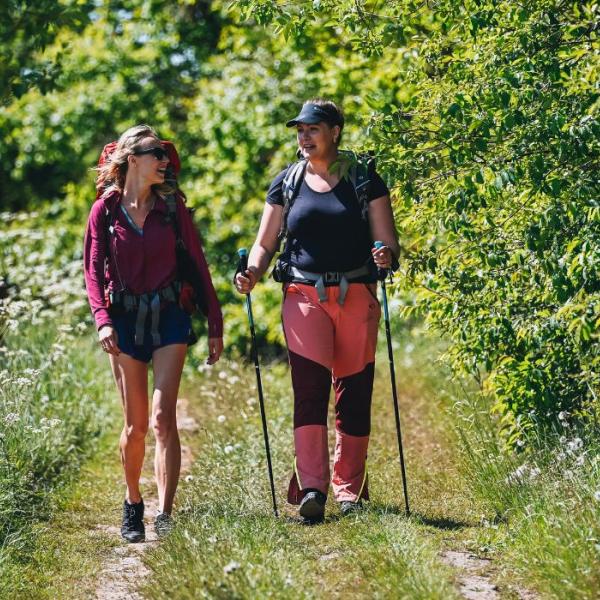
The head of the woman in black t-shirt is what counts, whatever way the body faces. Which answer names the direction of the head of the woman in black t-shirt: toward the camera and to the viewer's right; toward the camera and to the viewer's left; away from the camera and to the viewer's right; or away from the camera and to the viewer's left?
toward the camera and to the viewer's left

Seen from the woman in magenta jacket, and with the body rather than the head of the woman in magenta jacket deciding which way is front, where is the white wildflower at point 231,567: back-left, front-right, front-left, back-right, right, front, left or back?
front

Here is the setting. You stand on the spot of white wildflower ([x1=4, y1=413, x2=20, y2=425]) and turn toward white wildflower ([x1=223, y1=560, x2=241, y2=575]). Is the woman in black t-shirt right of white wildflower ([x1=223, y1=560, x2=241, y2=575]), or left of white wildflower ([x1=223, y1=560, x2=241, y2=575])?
left

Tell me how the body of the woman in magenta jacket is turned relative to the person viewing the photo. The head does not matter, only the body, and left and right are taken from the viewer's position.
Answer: facing the viewer

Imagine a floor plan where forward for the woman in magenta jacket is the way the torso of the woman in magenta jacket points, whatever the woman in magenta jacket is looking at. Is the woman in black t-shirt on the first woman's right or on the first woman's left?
on the first woman's left

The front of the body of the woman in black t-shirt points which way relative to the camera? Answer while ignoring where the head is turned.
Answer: toward the camera

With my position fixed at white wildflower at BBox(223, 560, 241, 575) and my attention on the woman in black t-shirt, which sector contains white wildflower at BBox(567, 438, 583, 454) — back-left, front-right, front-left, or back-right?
front-right

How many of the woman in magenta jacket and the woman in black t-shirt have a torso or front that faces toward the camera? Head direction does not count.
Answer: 2

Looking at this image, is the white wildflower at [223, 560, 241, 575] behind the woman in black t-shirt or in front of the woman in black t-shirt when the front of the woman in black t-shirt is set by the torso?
in front

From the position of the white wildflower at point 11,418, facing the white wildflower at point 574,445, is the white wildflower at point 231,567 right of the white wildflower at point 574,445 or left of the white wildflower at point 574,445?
right

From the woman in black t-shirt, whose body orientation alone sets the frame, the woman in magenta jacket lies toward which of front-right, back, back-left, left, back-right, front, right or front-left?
right

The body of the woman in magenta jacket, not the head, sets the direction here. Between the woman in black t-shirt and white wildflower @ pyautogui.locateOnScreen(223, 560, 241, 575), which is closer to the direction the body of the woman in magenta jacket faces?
the white wildflower

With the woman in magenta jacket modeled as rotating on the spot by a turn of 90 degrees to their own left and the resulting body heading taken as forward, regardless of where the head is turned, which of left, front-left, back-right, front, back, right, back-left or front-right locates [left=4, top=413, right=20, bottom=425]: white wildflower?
back-left

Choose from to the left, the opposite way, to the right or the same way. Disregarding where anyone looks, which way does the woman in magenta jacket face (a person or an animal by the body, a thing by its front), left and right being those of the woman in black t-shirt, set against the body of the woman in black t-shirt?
the same way
